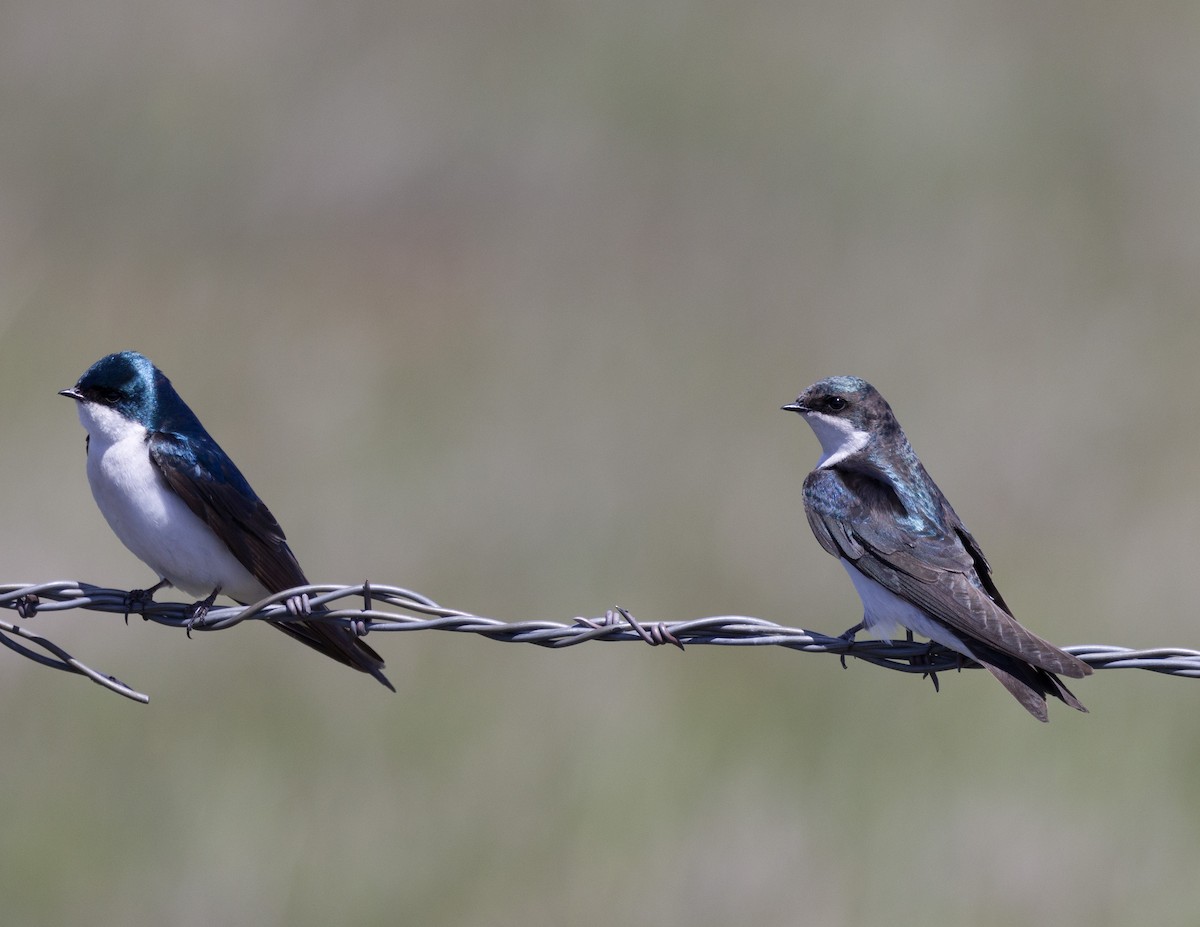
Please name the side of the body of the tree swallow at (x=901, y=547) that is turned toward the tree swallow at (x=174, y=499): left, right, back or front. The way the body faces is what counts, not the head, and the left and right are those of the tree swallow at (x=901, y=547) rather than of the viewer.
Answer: front

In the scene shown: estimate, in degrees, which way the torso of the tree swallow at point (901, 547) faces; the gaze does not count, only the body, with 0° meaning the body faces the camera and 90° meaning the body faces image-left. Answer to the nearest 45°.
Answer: approximately 90°
